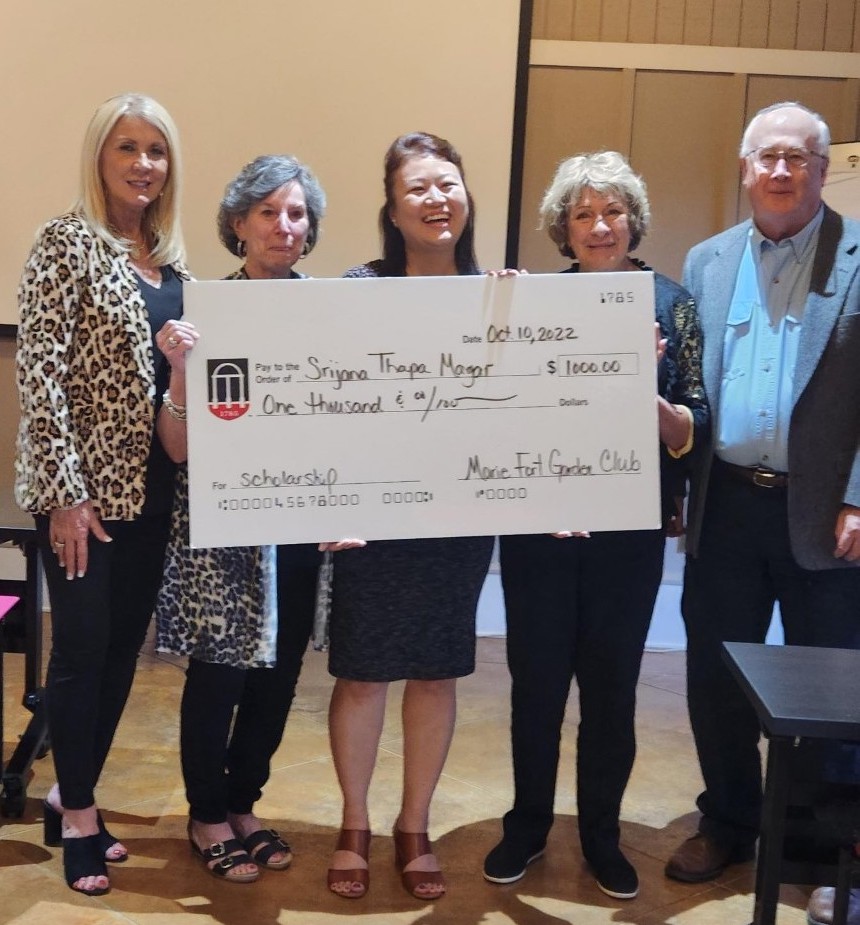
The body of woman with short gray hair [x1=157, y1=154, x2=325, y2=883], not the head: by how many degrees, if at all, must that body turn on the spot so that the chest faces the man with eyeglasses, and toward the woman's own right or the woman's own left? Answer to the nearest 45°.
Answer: approximately 45° to the woman's own left

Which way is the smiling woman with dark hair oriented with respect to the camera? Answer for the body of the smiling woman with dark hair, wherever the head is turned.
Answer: toward the camera

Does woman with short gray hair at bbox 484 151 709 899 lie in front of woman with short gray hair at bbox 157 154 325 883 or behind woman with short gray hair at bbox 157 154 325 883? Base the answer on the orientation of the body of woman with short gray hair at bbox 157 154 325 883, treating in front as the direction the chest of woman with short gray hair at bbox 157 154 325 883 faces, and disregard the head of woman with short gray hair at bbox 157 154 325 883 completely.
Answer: in front

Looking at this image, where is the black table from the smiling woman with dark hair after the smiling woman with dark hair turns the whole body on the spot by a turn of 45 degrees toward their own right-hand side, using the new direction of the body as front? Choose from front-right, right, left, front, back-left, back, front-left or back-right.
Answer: left

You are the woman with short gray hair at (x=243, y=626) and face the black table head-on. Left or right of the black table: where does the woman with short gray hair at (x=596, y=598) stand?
left

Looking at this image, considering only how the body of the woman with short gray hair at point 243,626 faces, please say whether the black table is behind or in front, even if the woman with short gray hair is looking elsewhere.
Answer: in front

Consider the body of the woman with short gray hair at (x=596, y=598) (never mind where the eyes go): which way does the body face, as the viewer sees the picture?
toward the camera

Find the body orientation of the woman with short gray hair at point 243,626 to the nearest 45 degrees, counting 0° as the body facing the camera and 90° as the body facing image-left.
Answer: approximately 315°

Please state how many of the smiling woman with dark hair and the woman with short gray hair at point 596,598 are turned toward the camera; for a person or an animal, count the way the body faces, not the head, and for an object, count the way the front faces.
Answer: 2

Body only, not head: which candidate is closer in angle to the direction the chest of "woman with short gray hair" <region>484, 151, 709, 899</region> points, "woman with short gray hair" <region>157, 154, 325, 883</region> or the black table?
the black table

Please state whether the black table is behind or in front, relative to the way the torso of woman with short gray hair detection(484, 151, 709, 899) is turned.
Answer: in front
